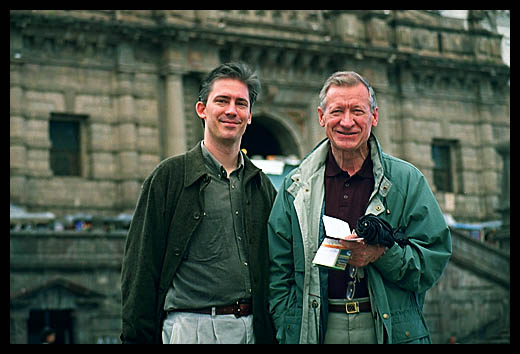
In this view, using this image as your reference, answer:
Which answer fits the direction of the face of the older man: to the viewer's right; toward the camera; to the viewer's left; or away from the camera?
toward the camera

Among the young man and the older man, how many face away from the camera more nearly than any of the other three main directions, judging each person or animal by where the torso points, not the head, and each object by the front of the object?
0

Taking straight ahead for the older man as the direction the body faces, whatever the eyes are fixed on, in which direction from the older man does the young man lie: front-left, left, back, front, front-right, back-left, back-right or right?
right

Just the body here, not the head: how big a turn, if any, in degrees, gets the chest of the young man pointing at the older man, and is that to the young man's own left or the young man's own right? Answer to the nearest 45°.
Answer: approximately 45° to the young man's own left

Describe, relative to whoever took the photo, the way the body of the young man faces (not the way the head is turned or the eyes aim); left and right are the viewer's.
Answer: facing the viewer and to the right of the viewer

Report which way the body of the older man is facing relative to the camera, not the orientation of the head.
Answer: toward the camera
